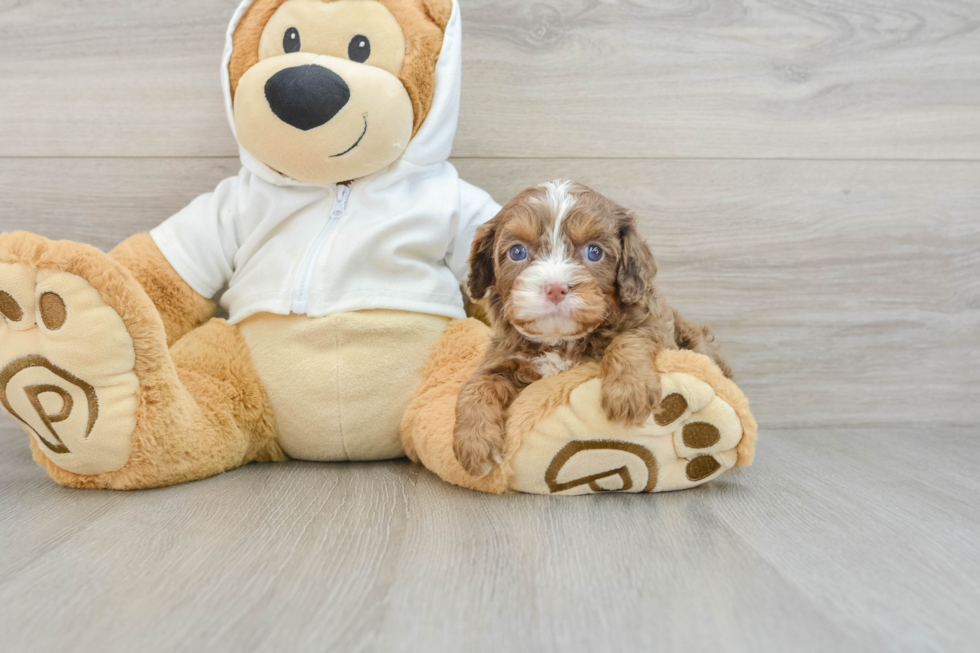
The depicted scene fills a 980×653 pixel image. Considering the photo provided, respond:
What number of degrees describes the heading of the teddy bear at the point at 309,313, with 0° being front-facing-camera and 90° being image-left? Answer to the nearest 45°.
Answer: approximately 0°
